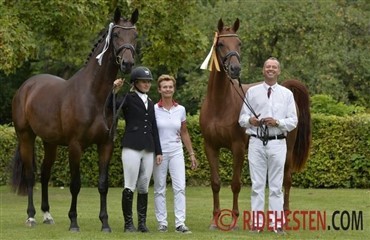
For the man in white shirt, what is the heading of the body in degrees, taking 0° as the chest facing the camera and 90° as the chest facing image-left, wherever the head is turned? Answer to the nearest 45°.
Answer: approximately 0°

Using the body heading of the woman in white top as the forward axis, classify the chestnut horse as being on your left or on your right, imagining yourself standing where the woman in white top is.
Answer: on your left
